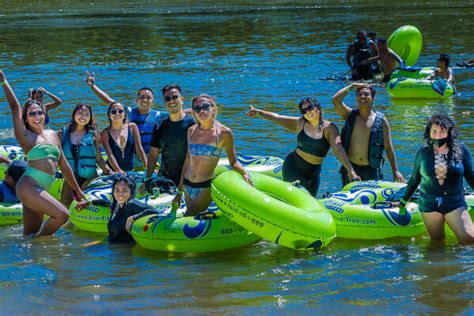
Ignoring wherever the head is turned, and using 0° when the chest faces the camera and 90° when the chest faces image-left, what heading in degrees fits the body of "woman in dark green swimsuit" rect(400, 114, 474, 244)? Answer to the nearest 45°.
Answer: approximately 0°

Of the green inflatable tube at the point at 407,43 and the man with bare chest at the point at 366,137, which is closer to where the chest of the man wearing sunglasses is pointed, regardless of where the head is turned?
the man with bare chest
